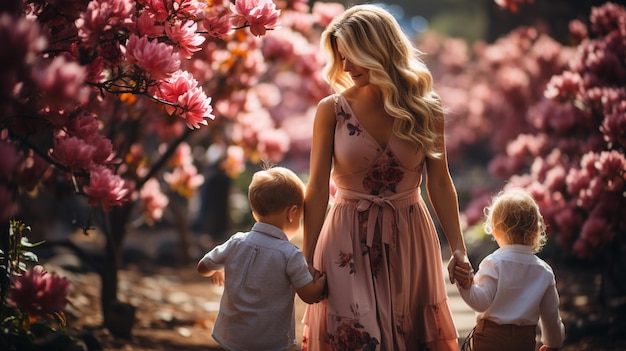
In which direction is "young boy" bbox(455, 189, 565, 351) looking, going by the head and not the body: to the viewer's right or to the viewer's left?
to the viewer's left

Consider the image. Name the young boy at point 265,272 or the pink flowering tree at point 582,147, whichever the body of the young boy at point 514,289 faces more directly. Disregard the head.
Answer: the pink flowering tree

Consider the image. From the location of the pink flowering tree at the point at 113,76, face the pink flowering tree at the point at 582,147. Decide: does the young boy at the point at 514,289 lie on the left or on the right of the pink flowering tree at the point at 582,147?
right

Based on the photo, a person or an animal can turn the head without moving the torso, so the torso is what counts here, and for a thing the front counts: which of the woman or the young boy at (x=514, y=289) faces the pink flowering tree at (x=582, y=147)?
the young boy

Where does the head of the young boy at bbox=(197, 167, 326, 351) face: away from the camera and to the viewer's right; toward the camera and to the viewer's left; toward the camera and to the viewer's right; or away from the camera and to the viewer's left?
away from the camera and to the viewer's right

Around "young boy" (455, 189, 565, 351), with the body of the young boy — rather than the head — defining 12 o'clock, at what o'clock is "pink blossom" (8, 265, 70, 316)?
The pink blossom is roughly at 8 o'clock from the young boy.

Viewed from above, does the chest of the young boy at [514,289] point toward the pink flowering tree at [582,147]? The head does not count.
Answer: yes

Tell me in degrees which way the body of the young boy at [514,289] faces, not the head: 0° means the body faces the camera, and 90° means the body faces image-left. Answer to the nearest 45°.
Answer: approximately 180°
